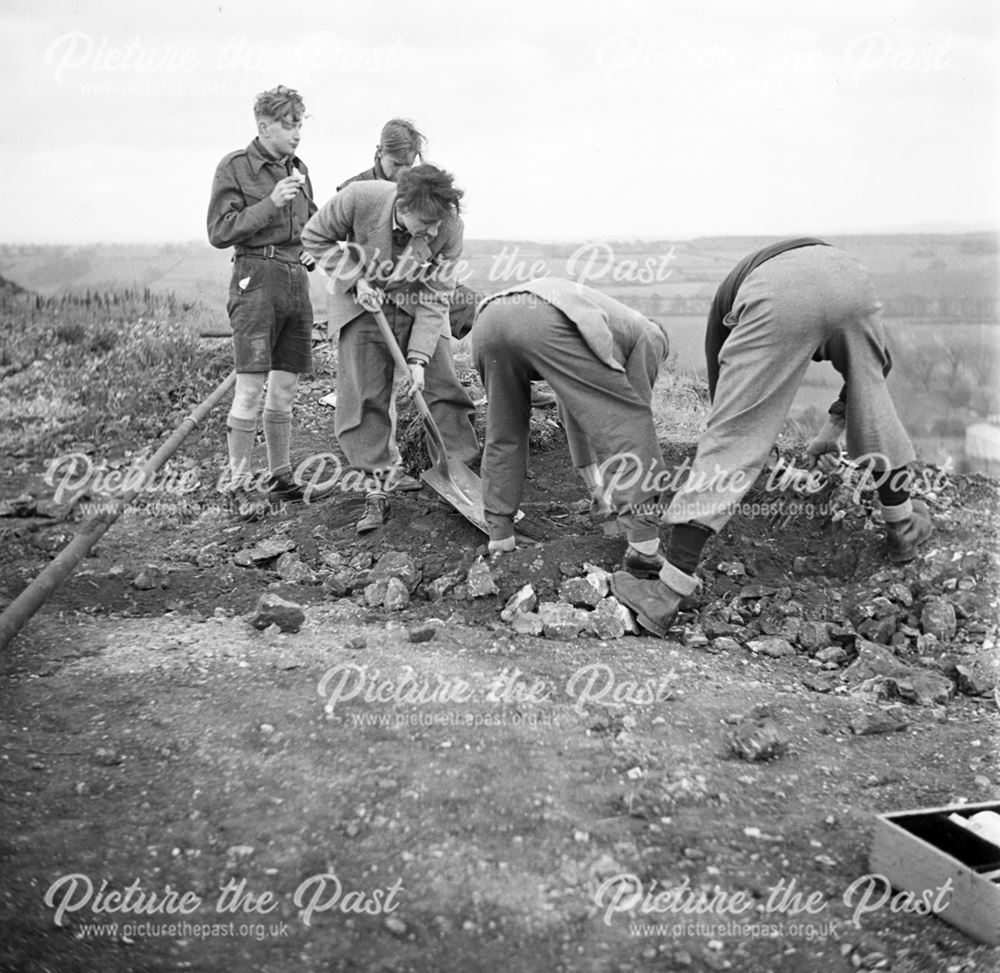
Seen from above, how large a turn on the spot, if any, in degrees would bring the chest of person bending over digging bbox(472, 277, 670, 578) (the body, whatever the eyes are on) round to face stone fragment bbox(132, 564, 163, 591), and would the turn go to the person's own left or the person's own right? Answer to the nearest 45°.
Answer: approximately 135° to the person's own left

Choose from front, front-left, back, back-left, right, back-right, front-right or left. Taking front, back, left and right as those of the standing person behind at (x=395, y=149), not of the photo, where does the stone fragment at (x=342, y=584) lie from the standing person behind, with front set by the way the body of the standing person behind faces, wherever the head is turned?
front-right

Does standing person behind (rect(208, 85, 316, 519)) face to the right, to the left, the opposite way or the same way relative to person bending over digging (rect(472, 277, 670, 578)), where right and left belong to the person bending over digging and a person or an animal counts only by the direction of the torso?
to the right

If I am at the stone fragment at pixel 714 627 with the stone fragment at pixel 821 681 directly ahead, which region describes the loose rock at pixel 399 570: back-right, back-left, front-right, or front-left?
back-right

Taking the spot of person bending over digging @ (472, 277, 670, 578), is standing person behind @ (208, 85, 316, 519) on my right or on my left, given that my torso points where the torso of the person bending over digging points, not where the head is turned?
on my left

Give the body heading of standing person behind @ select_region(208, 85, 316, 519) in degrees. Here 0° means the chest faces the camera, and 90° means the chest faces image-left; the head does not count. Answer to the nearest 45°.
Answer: approximately 315°
